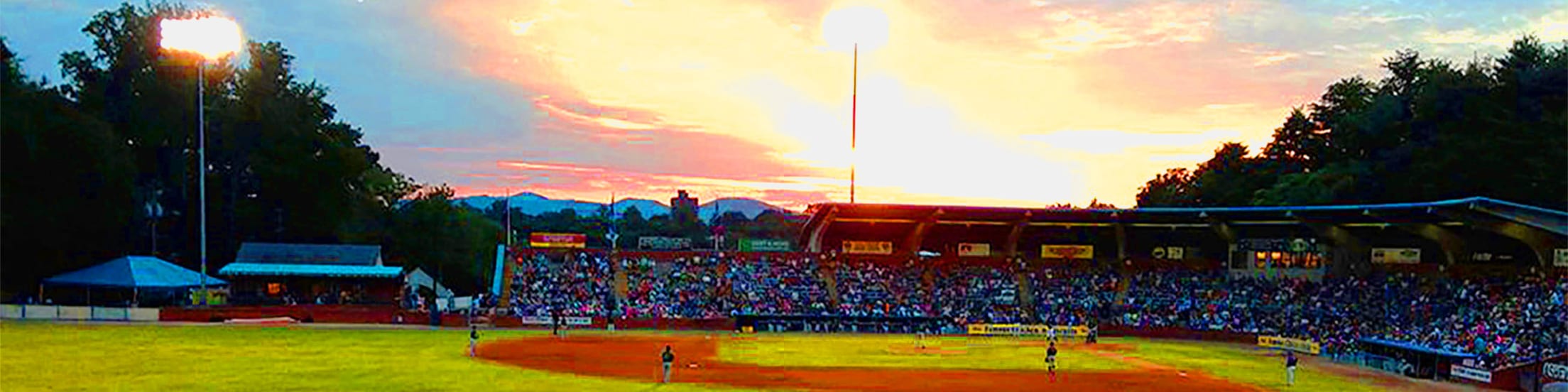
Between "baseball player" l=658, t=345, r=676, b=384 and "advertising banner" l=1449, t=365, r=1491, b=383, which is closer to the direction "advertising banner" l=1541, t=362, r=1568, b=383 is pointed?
the baseball player

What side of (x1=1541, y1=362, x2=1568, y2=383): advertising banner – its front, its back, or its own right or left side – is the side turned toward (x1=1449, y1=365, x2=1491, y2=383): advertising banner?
right

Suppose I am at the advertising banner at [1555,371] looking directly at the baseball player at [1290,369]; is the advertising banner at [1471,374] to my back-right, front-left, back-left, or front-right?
front-right

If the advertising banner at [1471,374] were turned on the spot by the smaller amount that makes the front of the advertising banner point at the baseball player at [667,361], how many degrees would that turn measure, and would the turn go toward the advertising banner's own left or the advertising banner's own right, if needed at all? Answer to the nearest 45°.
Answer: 0° — it already faces them

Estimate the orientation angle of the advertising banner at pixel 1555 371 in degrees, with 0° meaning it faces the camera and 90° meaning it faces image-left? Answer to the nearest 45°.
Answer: approximately 45°

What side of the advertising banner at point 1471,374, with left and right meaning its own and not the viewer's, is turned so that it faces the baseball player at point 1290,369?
front

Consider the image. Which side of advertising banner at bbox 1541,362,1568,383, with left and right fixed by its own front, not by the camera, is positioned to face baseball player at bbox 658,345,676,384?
front

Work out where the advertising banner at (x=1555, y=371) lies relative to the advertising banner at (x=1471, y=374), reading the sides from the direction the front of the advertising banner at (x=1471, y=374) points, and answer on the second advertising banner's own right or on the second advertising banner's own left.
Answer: on the second advertising banner's own left

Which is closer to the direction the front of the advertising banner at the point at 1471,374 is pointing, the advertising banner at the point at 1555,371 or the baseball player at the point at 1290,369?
the baseball player

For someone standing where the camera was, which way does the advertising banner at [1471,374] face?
facing the viewer and to the left of the viewer

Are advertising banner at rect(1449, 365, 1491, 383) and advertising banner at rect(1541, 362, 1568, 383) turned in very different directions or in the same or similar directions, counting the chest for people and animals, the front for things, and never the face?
same or similar directions
